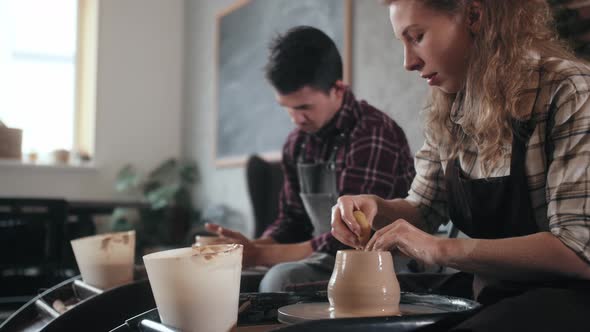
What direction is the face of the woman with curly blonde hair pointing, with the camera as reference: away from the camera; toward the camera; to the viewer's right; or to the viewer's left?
to the viewer's left

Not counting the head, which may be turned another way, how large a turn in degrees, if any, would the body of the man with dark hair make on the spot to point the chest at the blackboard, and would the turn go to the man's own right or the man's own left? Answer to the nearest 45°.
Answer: approximately 135° to the man's own right

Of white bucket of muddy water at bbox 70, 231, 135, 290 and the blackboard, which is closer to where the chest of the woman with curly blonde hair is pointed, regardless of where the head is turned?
the white bucket of muddy water

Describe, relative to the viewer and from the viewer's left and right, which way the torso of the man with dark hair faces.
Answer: facing the viewer and to the left of the viewer

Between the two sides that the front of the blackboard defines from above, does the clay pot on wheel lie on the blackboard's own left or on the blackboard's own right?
on the blackboard's own left

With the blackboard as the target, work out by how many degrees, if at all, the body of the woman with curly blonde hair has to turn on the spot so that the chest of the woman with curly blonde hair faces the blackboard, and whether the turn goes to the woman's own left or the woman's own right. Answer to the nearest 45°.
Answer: approximately 90° to the woman's own right

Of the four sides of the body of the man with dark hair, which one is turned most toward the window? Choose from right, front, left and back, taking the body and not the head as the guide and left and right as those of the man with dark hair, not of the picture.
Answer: right
